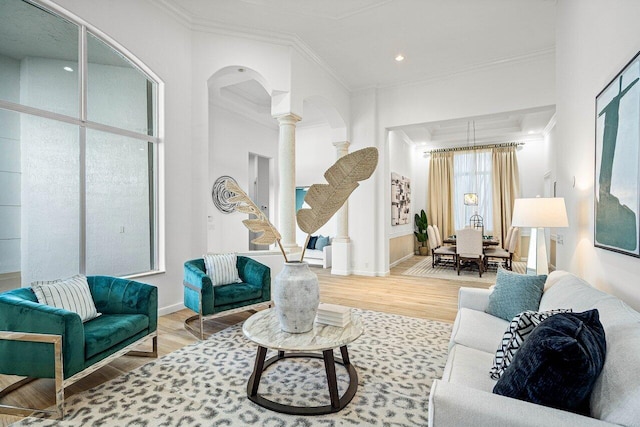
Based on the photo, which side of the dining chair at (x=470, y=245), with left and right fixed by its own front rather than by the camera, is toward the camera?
back

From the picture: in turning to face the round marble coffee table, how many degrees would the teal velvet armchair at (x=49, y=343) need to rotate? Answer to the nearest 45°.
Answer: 0° — it already faces it

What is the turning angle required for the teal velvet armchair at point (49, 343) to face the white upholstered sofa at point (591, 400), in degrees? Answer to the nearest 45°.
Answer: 0° — it already faces it

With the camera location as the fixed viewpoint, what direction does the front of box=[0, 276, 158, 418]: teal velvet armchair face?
facing the viewer and to the right of the viewer

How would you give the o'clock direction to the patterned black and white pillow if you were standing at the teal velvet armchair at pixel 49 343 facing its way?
The patterned black and white pillow is roughly at 12 o'clock from the teal velvet armchair.

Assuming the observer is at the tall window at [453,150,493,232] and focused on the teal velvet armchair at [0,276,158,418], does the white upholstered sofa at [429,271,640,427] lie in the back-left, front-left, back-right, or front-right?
front-left

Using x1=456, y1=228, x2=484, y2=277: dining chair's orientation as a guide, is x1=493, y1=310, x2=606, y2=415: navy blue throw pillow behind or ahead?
behind

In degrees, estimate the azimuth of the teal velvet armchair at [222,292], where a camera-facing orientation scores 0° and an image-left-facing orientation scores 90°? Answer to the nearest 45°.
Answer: approximately 315°

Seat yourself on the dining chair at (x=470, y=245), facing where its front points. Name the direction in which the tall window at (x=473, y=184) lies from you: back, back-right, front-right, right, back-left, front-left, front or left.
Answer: front

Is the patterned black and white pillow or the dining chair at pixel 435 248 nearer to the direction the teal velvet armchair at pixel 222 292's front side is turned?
the patterned black and white pillow

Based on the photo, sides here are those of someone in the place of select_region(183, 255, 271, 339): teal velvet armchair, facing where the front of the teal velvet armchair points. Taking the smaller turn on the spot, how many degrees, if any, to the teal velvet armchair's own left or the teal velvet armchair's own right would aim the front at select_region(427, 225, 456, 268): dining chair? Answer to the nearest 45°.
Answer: approximately 90° to the teal velvet armchair's own left

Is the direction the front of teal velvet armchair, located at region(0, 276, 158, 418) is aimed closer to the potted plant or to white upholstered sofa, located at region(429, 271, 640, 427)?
the white upholstered sofa

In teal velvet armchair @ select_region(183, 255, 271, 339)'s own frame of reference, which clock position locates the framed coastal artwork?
The framed coastal artwork is roughly at 12 o'clock from the teal velvet armchair.

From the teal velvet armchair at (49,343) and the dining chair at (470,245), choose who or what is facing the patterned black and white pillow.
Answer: the teal velvet armchair

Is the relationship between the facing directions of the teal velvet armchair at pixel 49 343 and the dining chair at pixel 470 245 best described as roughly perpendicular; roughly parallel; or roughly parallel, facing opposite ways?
roughly perpendicular

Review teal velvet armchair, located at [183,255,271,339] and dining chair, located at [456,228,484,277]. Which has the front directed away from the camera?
the dining chair

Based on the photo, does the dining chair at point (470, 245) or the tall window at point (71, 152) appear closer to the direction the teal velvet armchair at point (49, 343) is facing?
the dining chair
